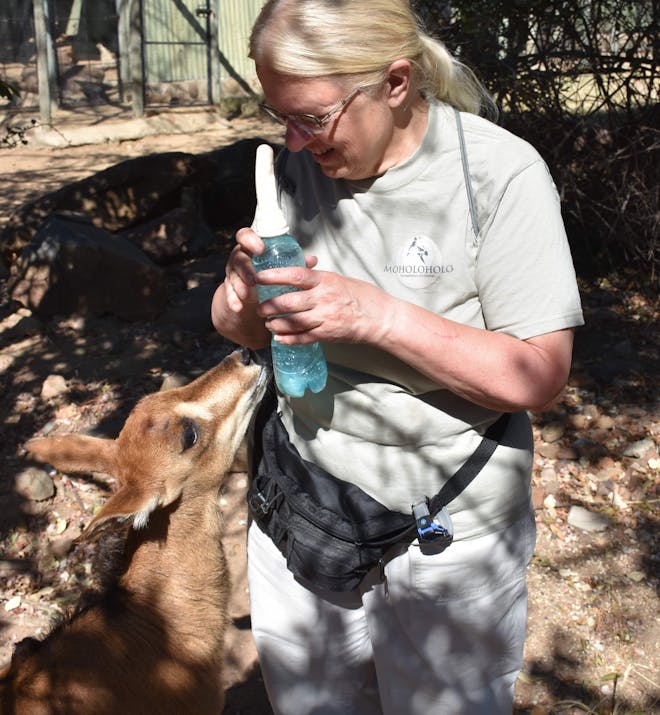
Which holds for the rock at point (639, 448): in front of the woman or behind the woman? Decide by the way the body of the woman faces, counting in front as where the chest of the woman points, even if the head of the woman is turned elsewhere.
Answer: behind

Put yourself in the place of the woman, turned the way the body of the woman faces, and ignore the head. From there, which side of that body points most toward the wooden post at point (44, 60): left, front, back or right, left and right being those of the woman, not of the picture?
right

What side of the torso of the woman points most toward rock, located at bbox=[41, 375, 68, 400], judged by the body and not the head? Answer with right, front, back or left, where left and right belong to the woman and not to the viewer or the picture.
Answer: right

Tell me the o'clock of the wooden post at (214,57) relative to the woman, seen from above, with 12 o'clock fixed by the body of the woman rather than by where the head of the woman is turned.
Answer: The wooden post is roughly at 4 o'clock from the woman.

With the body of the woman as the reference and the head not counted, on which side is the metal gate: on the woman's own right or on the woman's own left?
on the woman's own right

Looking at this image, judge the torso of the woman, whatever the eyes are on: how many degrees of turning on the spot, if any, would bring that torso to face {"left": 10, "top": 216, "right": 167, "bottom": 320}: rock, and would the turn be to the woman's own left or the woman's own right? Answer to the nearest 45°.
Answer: approximately 90° to the woman's own right

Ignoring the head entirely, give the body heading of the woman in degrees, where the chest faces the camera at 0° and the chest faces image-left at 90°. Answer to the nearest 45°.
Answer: approximately 45°
